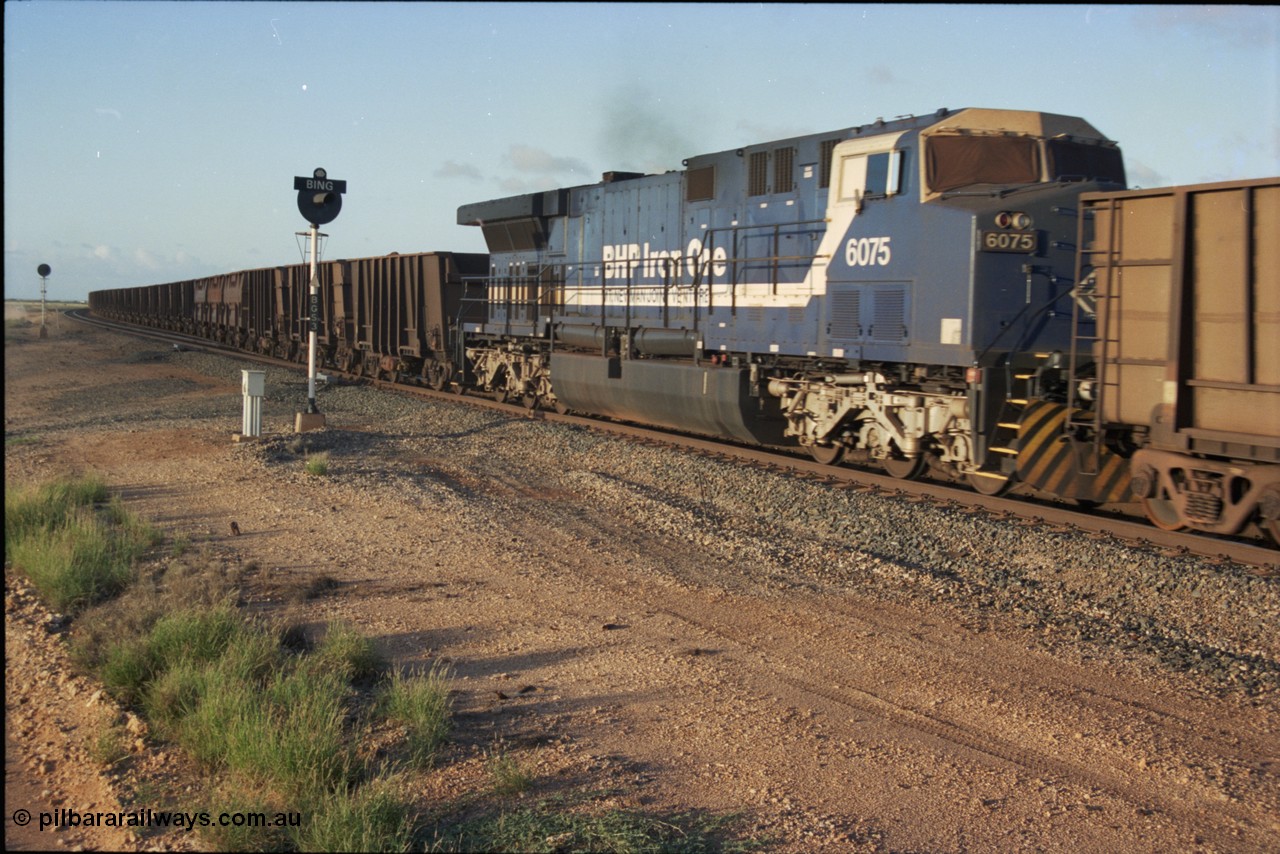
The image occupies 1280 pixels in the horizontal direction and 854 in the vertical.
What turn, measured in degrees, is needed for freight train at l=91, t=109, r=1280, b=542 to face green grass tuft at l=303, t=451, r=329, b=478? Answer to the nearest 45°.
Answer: approximately 135° to its right

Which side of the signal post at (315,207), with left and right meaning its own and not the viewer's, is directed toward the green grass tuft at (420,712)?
front

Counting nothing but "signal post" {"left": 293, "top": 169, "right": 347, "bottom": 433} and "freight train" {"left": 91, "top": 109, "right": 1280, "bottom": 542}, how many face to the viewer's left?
0

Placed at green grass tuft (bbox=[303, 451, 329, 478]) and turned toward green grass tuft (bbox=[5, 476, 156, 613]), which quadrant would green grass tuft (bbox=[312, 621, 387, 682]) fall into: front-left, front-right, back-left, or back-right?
front-left

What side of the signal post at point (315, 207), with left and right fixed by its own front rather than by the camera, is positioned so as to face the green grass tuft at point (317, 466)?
front

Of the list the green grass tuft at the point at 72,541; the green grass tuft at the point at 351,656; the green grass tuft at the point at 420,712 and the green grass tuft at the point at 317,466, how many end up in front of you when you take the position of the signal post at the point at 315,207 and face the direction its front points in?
4

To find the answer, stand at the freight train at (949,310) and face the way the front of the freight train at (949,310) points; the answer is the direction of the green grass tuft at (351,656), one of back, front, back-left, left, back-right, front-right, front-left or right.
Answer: right

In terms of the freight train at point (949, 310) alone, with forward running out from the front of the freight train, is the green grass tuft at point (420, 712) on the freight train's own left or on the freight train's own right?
on the freight train's own right

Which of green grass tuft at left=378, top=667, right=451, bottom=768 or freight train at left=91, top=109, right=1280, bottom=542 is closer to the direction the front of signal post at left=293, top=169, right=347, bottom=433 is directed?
the green grass tuft

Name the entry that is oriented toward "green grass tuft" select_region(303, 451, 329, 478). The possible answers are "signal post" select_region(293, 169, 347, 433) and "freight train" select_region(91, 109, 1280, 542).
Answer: the signal post

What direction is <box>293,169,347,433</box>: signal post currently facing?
toward the camera

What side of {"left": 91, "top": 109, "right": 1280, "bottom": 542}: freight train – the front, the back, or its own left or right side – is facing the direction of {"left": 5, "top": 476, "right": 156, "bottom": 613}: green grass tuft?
right

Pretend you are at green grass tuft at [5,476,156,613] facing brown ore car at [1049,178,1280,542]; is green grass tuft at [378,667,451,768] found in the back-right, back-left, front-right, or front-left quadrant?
front-right
